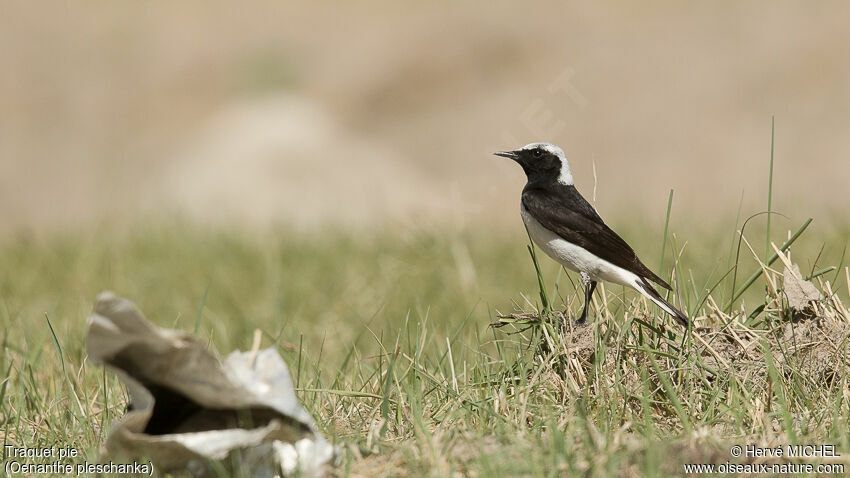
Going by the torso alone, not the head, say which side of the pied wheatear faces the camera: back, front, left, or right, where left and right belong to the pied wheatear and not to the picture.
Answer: left

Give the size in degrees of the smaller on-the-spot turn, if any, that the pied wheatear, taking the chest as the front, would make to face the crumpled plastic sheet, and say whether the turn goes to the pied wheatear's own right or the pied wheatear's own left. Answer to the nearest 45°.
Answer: approximately 45° to the pied wheatear's own left
